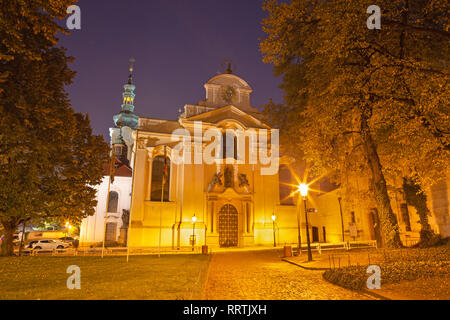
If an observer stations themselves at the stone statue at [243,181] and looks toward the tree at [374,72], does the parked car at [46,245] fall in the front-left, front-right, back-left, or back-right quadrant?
back-right

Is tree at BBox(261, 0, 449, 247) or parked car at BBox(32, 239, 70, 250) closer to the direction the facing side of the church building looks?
the tree

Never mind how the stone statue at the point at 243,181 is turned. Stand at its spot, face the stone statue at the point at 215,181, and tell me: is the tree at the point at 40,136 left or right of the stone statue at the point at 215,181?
left

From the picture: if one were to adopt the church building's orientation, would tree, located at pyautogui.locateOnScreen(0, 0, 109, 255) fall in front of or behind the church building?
in front

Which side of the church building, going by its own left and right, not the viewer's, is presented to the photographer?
front

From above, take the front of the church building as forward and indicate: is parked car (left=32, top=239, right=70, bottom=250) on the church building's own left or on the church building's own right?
on the church building's own right

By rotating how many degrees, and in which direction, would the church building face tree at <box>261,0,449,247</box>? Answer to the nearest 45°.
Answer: approximately 45° to its left
